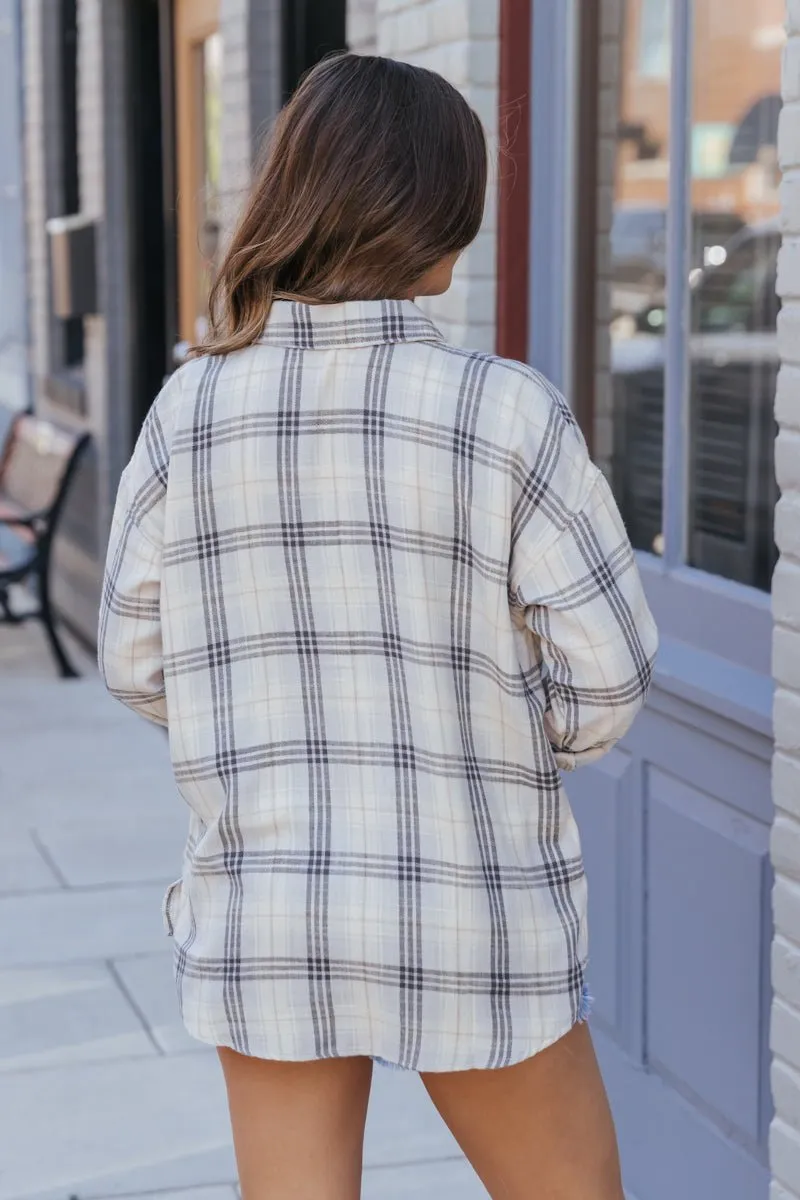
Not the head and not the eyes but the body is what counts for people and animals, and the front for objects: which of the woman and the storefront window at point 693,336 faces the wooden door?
the woman

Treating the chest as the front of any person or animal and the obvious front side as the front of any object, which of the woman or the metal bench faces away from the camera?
the woman

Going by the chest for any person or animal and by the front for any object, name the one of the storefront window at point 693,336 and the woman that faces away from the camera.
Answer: the woman

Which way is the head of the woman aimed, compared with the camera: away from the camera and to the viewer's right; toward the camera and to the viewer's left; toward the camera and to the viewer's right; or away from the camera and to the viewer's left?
away from the camera and to the viewer's right

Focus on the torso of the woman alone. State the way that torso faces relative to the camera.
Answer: away from the camera

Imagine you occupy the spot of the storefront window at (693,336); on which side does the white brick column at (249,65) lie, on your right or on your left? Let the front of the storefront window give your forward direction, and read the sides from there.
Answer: on your right

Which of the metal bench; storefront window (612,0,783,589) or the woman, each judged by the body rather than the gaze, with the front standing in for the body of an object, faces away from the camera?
the woman

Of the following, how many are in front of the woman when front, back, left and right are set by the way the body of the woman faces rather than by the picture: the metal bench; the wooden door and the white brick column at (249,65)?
3

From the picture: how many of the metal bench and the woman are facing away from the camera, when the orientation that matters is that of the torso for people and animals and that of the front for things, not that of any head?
1
